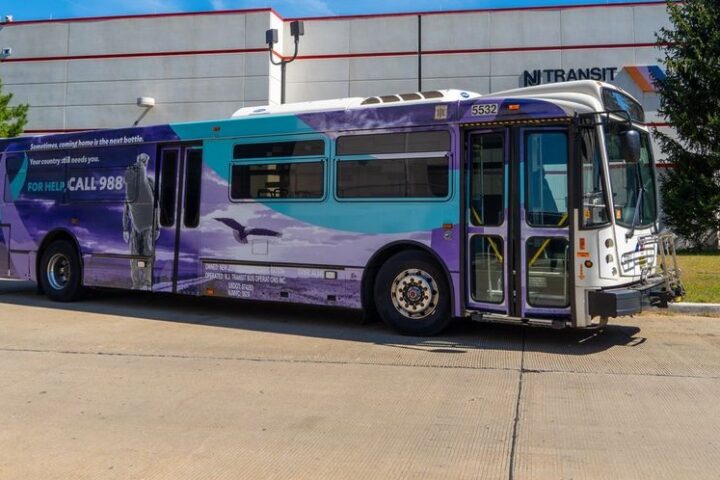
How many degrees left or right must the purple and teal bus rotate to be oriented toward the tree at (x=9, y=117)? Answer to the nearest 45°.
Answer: approximately 180°

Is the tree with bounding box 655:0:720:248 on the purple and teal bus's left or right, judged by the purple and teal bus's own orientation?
on its left

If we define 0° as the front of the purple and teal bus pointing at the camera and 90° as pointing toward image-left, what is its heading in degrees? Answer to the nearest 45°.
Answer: approximately 315°

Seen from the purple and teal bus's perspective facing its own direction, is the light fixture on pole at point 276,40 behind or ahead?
behind

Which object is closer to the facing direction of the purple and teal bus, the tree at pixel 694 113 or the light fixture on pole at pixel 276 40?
the tree
